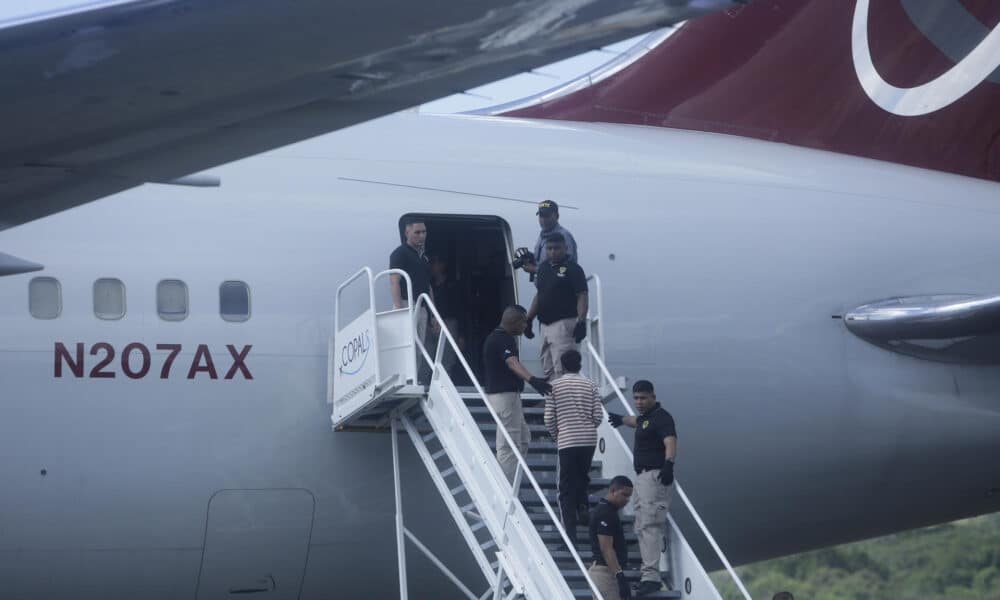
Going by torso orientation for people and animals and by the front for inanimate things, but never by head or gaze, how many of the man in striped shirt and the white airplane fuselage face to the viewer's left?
1

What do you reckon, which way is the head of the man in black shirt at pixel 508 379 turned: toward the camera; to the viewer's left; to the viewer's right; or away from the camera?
to the viewer's right

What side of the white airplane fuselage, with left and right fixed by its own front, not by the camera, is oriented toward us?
left

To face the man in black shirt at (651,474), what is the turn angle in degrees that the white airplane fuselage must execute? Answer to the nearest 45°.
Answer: approximately 135° to its left

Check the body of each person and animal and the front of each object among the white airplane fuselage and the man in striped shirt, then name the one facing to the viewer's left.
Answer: the white airplane fuselage

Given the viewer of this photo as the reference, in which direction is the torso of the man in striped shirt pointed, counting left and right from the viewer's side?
facing away from the viewer

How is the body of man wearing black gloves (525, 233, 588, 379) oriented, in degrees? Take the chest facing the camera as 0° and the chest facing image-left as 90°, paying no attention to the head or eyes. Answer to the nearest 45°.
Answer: approximately 45°
